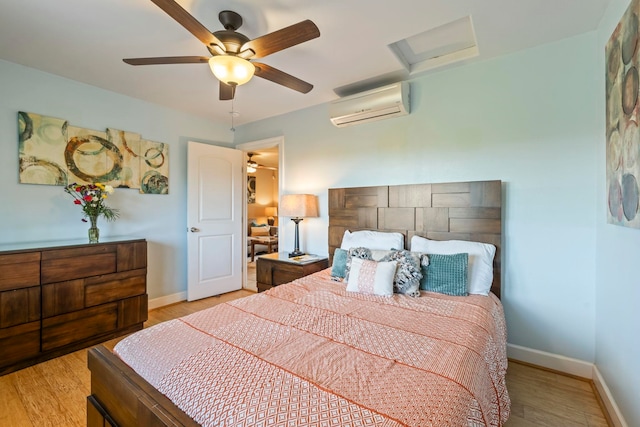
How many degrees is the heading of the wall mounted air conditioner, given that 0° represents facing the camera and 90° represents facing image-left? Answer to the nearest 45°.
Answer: approximately 45°

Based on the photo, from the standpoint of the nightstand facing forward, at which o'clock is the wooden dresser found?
The wooden dresser is roughly at 1 o'clock from the nightstand.

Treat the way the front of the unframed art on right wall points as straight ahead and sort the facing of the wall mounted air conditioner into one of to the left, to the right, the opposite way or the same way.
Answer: to the left

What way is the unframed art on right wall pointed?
to the viewer's left

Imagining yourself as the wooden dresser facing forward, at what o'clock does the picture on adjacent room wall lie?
The picture on adjacent room wall is roughly at 9 o'clock from the wooden dresser.

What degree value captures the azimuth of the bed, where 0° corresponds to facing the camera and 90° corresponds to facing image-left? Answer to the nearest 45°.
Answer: approximately 45°

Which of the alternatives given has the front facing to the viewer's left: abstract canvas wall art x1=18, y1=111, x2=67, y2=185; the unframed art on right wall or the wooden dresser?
the unframed art on right wall
